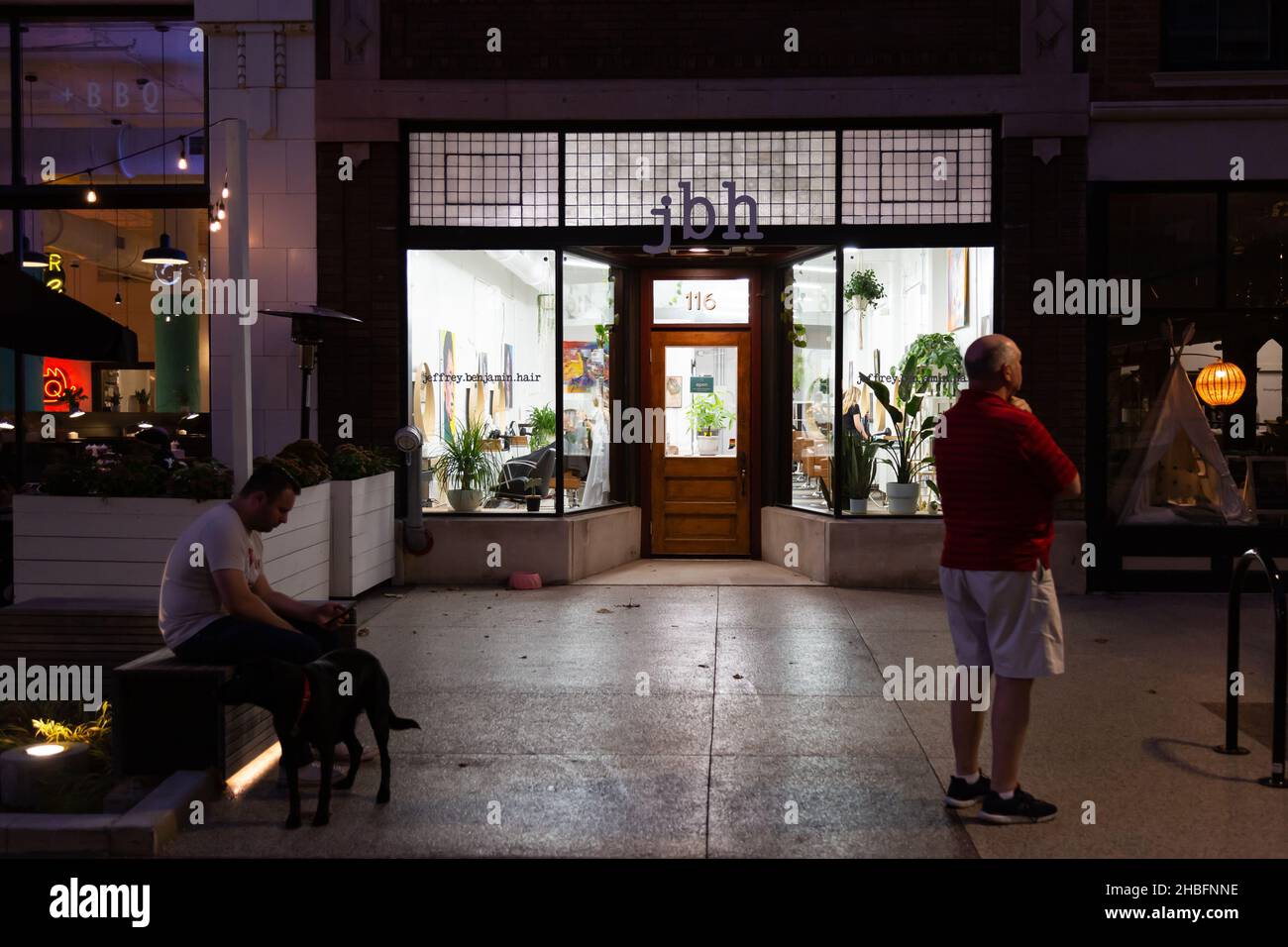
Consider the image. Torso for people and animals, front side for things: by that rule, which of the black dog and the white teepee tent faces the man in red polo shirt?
the white teepee tent

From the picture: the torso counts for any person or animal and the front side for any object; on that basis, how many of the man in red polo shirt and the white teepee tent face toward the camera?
1

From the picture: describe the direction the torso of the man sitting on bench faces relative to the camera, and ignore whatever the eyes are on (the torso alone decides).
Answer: to the viewer's right

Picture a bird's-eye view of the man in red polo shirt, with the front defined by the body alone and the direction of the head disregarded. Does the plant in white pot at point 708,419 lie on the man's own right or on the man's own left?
on the man's own left

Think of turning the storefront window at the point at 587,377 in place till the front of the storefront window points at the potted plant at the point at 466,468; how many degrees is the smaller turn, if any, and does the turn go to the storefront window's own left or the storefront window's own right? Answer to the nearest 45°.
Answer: approximately 135° to the storefront window's own right

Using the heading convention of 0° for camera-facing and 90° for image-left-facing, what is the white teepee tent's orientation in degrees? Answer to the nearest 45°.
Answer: approximately 0°

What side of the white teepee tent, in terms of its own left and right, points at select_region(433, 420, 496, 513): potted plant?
right

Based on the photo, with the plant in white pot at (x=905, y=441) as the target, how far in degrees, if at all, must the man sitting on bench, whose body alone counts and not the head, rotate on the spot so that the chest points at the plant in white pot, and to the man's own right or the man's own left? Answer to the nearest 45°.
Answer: approximately 45° to the man's own left

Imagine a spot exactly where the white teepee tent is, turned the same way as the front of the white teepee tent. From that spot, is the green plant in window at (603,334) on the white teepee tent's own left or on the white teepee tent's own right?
on the white teepee tent's own right

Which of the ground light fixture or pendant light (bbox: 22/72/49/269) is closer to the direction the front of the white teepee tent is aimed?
the ground light fixture

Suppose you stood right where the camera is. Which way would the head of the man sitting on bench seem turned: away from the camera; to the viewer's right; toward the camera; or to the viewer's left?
to the viewer's right

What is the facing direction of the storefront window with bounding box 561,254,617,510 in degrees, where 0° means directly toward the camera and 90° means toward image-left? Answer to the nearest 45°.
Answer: approximately 315°
